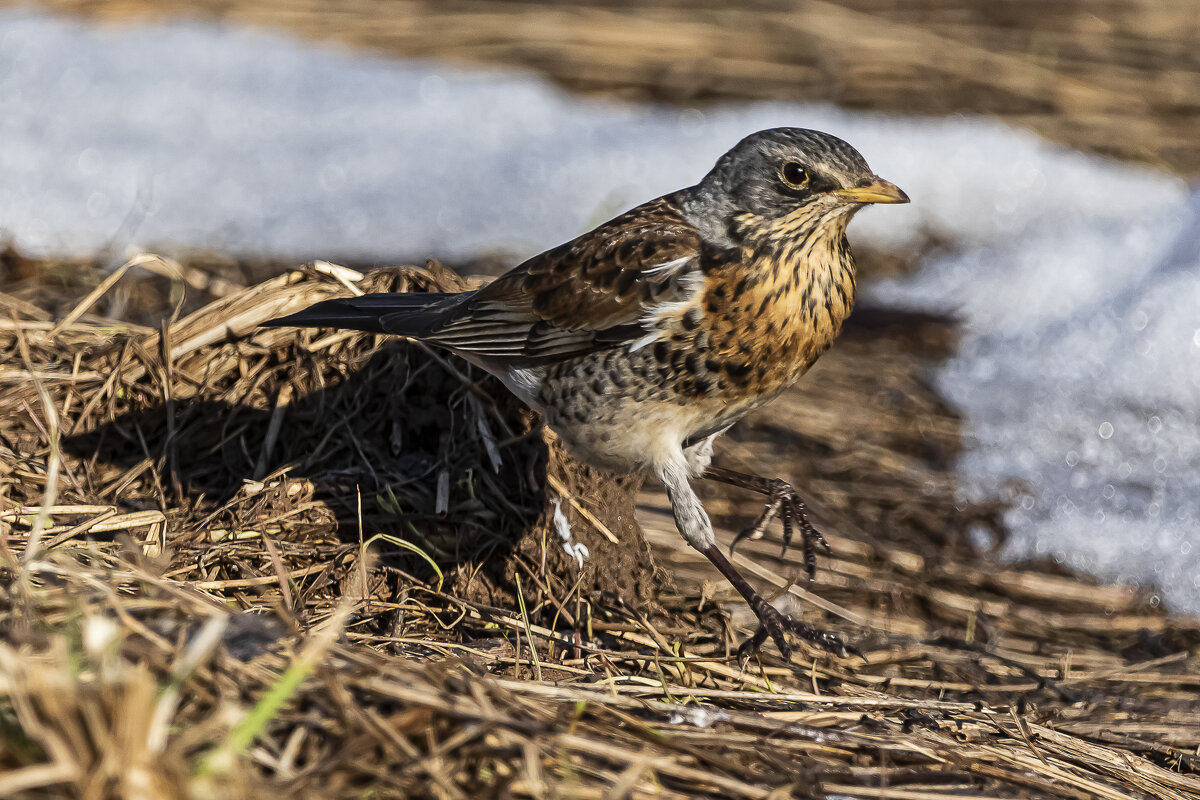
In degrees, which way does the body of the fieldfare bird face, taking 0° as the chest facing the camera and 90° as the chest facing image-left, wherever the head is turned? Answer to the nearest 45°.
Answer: approximately 270°
